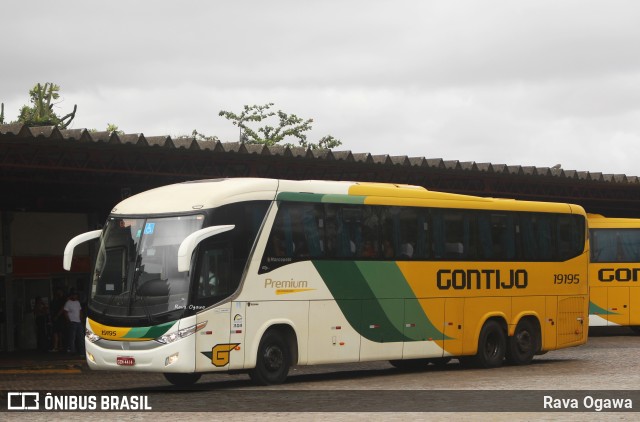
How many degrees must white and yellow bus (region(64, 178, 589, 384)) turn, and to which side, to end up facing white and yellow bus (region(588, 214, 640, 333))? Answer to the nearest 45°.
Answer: approximately 180°

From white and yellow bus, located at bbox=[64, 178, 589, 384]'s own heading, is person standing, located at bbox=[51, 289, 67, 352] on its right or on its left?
on its right

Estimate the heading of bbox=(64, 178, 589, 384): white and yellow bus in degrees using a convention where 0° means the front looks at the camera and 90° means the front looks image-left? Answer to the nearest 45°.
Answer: approximately 45°

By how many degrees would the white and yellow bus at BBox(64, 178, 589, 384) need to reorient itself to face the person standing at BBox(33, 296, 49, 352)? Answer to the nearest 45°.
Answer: approximately 90° to its right

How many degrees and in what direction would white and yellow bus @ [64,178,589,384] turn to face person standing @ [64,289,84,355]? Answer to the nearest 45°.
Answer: approximately 90° to its right
